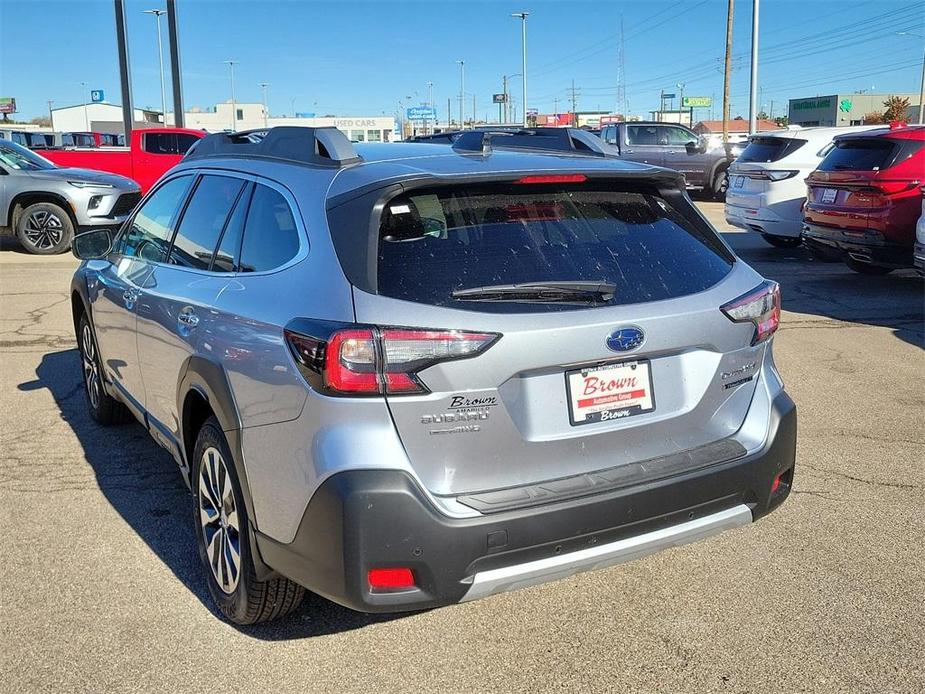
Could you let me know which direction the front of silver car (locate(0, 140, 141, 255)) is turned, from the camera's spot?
facing the viewer and to the right of the viewer

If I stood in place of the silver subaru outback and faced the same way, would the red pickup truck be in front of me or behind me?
in front

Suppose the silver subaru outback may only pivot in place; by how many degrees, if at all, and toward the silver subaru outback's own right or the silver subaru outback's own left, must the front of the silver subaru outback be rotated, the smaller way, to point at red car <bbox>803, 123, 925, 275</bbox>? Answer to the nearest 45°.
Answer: approximately 90° to the silver subaru outback's own right

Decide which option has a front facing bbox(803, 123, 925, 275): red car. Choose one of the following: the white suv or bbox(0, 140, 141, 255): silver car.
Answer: the silver car

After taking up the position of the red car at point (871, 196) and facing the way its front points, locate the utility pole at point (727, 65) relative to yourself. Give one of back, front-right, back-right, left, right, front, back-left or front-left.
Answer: front-left

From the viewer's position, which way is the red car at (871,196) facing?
facing away from the viewer and to the right of the viewer

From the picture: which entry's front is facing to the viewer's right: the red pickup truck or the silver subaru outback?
the red pickup truck

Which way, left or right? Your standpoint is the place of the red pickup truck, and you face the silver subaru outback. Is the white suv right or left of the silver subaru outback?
left

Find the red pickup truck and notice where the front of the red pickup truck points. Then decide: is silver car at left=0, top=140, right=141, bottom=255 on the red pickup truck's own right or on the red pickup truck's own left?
on the red pickup truck's own right

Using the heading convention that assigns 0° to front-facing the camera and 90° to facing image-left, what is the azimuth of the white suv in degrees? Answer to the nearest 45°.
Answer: approximately 225°

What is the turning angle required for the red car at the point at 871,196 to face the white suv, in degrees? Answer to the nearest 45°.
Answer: approximately 45° to its left

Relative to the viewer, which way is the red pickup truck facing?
to the viewer's right

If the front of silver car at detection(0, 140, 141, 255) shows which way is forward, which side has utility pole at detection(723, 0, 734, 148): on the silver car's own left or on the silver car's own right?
on the silver car's own left
